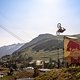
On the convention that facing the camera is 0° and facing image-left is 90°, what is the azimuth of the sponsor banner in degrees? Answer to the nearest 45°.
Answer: approximately 0°
